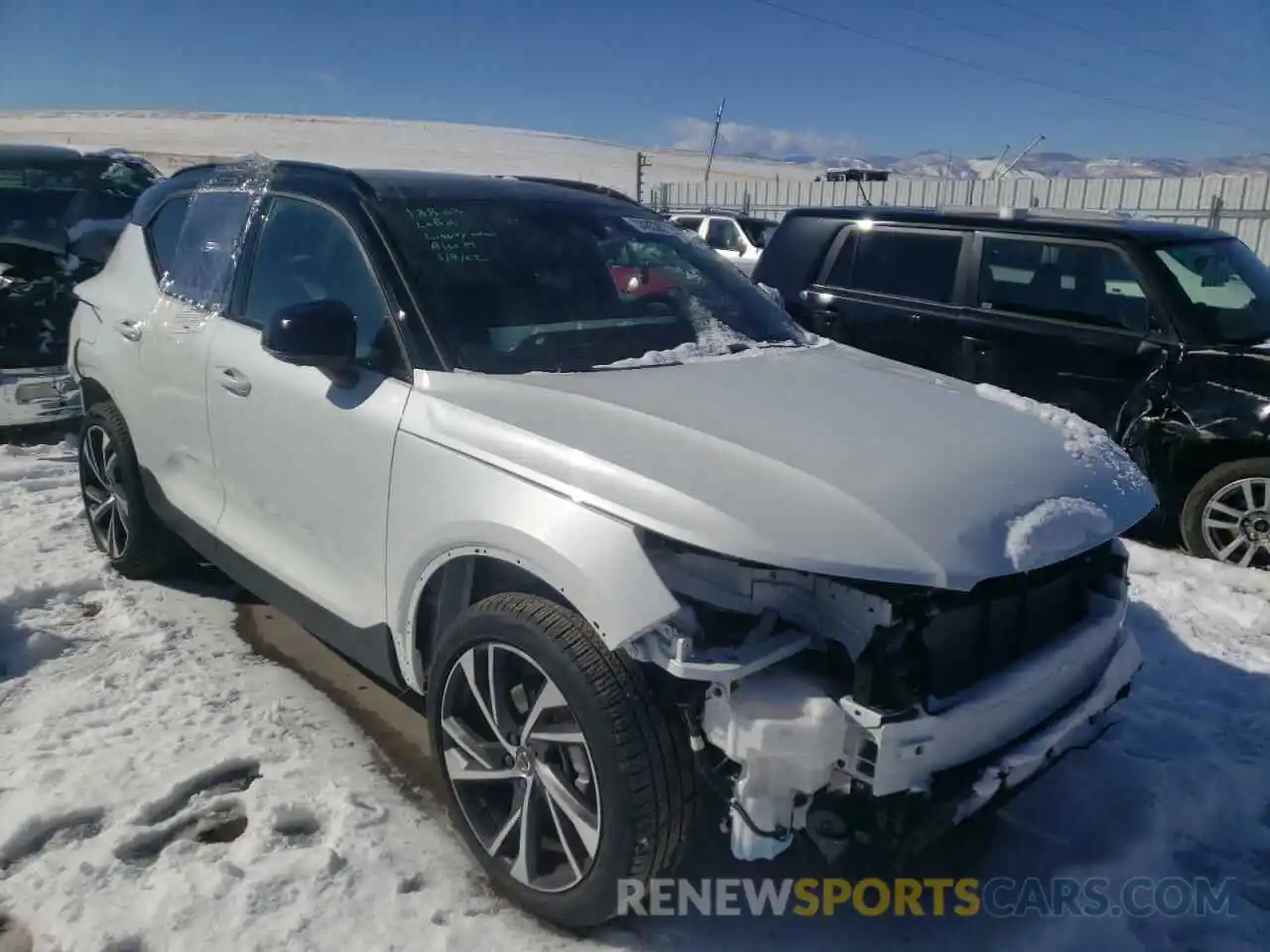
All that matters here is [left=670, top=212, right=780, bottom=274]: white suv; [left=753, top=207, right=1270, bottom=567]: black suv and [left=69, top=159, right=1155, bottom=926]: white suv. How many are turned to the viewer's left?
0

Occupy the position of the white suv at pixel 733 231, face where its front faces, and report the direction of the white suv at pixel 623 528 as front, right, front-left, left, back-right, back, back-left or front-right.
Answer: front-right

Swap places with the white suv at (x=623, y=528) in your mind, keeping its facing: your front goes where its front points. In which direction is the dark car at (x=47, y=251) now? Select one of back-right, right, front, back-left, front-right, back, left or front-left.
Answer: back

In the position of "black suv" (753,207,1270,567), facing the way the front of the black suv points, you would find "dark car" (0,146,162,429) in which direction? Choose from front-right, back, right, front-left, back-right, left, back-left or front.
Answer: back-right

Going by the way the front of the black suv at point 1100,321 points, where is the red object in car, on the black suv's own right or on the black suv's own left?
on the black suv's own right

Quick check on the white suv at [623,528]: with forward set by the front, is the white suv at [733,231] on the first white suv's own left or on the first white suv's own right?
on the first white suv's own left

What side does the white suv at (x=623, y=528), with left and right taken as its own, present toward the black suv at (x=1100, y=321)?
left

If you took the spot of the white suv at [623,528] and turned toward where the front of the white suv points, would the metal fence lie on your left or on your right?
on your left

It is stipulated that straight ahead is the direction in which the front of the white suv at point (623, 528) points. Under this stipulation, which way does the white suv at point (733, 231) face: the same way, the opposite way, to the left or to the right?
the same way

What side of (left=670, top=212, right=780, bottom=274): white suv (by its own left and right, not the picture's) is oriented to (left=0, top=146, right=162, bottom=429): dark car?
right

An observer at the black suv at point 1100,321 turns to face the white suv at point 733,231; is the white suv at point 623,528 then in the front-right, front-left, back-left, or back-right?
back-left

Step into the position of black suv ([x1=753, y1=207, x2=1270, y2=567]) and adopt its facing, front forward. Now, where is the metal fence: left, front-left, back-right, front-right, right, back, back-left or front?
back-left

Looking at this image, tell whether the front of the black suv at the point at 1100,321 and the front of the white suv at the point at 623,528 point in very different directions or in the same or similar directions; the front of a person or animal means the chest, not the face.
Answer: same or similar directions

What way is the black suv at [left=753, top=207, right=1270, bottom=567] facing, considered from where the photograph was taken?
facing the viewer and to the right of the viewer
